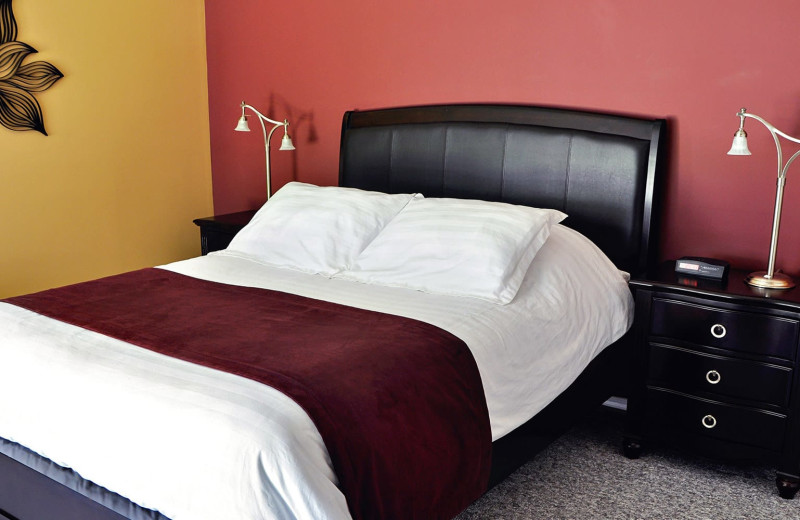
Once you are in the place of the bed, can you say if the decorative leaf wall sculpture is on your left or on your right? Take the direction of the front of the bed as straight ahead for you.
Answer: on your right

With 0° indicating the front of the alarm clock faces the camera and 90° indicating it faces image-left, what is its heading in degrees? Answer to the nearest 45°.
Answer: approximately 45°

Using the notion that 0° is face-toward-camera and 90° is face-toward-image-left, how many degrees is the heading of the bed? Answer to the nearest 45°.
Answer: approximately 45°

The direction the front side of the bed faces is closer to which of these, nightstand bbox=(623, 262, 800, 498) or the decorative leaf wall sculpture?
the decorative leaf wall sculpture

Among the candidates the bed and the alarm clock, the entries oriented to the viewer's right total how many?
0

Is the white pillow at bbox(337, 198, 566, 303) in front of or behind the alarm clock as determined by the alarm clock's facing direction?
in front

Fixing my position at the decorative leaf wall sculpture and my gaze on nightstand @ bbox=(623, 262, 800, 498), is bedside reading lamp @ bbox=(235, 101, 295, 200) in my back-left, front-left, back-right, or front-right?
front-left

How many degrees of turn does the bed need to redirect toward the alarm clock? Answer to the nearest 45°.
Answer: approximately 135° to its left
